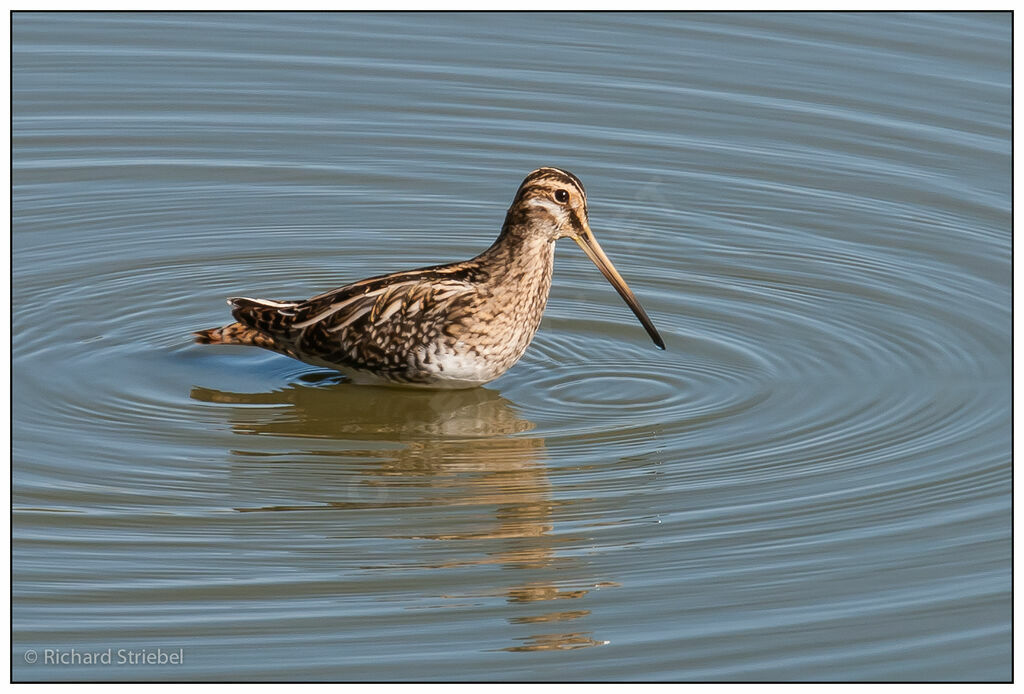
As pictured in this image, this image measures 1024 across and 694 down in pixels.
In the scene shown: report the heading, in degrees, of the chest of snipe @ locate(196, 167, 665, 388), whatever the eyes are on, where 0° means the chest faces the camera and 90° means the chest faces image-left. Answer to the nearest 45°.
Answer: approximately 270°
